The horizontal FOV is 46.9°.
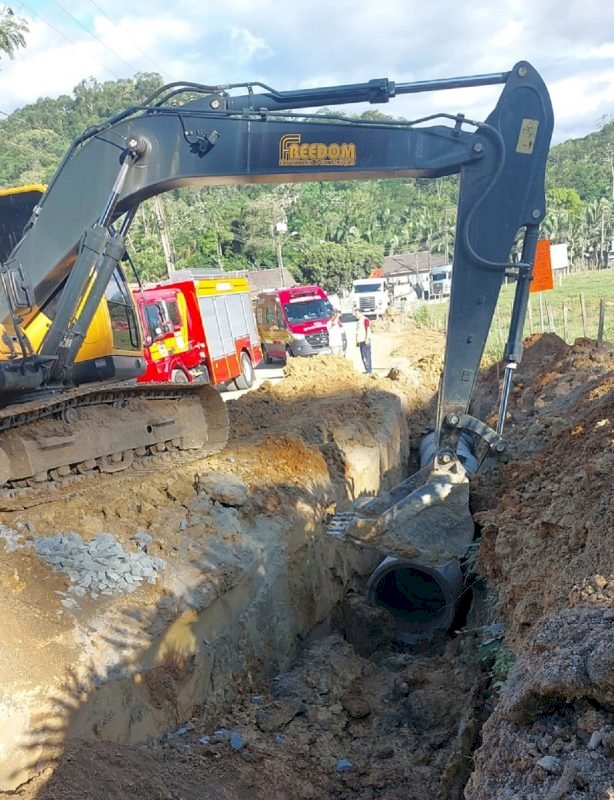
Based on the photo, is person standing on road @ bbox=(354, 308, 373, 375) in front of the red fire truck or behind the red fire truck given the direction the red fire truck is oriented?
behind

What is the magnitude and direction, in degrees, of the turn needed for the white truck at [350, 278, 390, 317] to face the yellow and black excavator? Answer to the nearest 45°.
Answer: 0° — it already faces it

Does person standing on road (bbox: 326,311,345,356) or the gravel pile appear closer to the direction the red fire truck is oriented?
the gravel pile

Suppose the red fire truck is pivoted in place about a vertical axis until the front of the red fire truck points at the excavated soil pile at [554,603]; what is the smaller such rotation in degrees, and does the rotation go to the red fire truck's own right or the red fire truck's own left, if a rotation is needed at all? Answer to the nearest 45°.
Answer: approximately 45° to the red fire truck's own left

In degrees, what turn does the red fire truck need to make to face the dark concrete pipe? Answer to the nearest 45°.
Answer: approximately 45° to its left

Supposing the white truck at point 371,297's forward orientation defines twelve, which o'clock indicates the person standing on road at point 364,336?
The person standing on road is roughly at 12 o'clock from the white truck.

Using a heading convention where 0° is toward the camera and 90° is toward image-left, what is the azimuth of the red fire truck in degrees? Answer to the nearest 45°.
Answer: approximately 45°

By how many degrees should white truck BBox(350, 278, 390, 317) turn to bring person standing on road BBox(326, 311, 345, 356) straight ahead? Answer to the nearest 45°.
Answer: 0° — it already faces them

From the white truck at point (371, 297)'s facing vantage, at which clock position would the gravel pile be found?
The gravel pile is roughly at 12 o'clock from the white truck.
